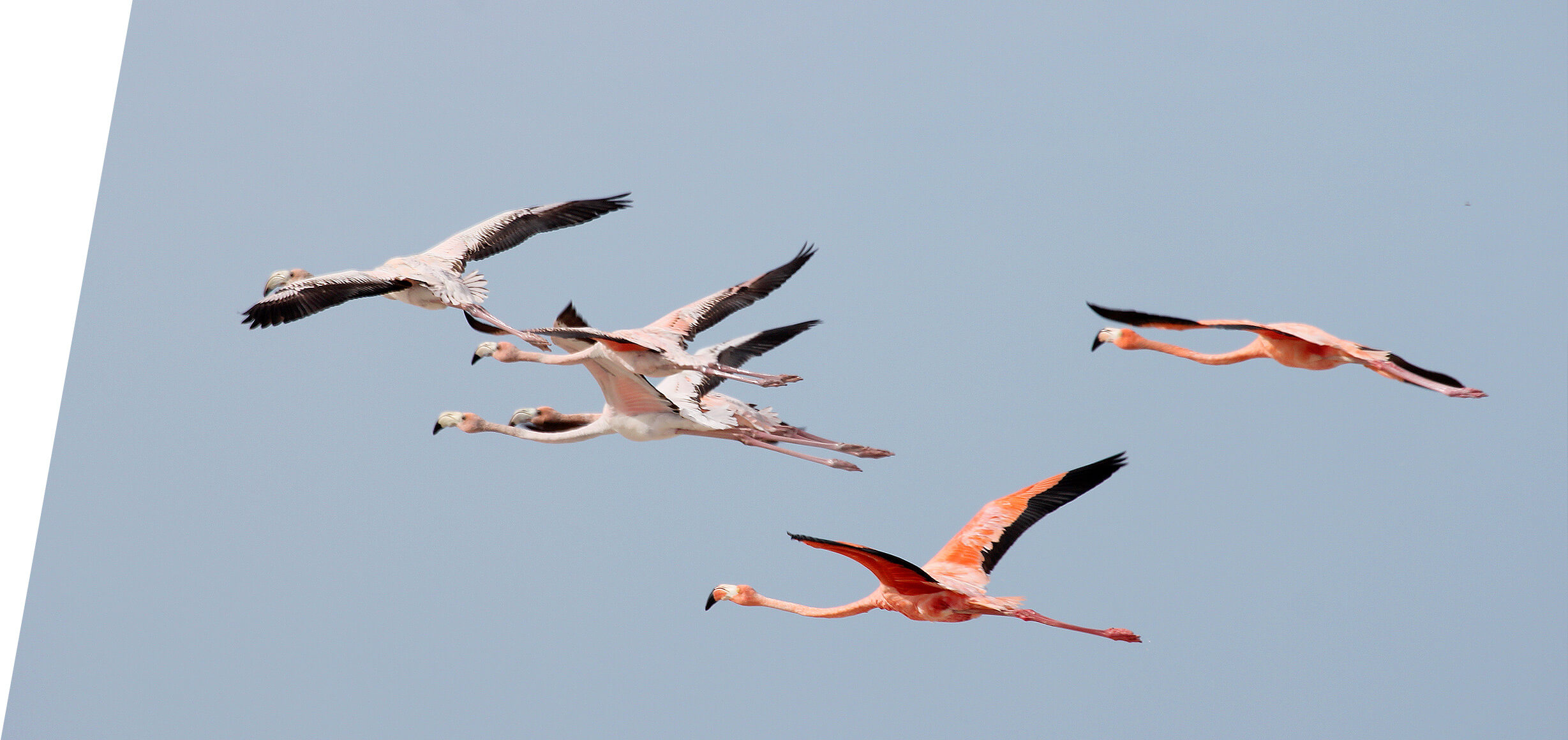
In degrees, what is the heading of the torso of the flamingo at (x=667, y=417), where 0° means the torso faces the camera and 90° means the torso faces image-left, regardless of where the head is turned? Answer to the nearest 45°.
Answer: approximately 90°

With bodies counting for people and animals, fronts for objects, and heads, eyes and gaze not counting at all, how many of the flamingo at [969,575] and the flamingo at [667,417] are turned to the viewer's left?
2

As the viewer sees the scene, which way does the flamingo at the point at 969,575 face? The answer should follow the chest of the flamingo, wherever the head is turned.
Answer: to the viewer's left

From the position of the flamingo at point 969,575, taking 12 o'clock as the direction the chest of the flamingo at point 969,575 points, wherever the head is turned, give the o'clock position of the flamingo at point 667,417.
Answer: the flamingo at point 667,417 is roughly at 1 o'clock from the flamingo at point 969,575.
